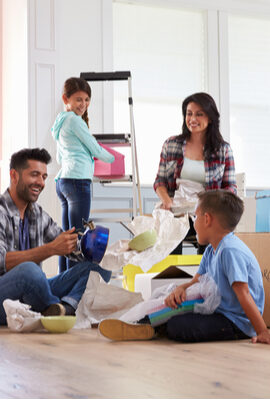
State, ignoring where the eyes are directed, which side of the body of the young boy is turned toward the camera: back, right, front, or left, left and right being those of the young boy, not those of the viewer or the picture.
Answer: left

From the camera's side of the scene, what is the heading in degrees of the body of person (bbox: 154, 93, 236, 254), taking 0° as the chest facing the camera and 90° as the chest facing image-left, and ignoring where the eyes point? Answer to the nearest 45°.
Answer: approximately 0°

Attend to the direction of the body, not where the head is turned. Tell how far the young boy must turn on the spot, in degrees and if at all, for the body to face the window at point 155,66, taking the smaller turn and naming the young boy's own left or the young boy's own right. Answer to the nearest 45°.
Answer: approximately 90° to the young boy's own right

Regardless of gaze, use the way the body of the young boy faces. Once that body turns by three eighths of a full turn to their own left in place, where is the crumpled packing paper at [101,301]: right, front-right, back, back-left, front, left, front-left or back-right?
back

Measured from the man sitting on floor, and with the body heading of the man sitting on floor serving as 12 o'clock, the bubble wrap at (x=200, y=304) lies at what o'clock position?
The bubble wrap is roughly at 12 o'clock from the man sitting on floor.

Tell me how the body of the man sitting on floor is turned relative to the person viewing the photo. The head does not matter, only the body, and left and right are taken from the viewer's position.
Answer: facing the viewer and to the right of the viewer

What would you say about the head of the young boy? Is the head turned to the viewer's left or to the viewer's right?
to the viewer's left

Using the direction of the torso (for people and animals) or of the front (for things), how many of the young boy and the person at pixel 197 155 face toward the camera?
1

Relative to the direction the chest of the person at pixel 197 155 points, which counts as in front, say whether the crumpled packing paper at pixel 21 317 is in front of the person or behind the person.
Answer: in front

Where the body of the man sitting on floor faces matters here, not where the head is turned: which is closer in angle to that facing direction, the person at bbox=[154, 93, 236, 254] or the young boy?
the young boy

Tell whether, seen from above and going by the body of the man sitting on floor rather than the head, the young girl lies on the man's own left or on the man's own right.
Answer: on the man's own left
